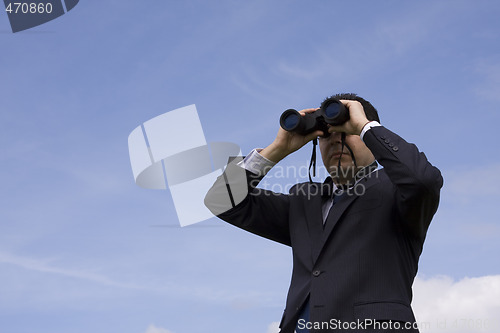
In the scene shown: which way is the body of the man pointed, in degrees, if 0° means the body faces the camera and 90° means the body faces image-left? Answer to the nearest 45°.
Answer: approximately 45°
